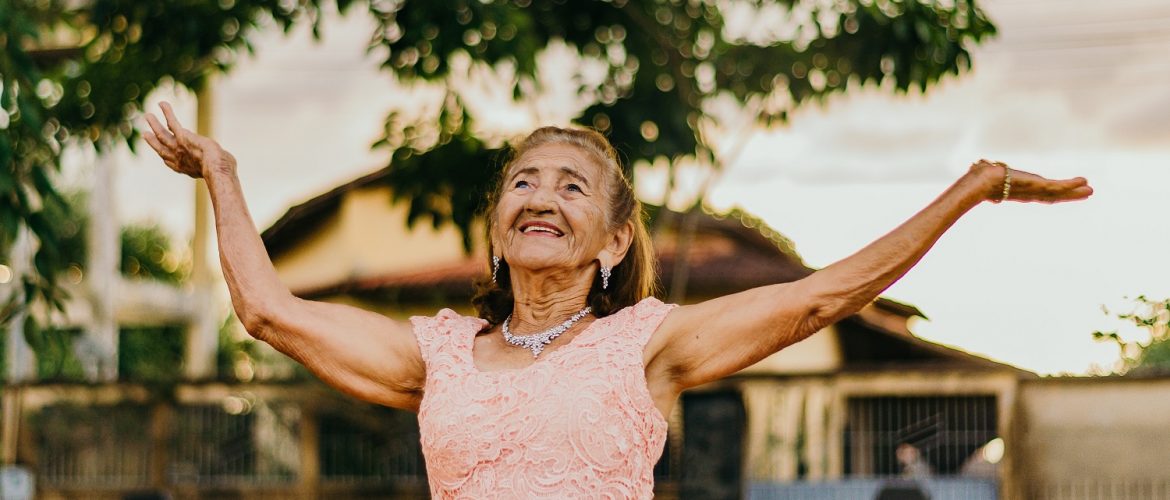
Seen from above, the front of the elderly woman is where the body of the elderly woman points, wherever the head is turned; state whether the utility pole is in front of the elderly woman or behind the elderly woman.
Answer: behind

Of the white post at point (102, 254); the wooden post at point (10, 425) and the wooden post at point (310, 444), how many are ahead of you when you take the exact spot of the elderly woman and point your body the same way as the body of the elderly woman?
0

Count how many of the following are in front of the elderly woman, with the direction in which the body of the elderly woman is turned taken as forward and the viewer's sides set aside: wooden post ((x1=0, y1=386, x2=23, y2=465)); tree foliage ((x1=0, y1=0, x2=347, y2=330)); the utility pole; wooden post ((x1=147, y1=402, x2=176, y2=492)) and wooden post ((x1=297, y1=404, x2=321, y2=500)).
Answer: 0

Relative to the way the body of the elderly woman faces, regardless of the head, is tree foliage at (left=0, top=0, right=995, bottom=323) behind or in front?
behind

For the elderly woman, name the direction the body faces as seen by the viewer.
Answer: toward the camera

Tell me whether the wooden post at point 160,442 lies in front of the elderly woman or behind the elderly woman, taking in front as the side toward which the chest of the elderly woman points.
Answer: behind

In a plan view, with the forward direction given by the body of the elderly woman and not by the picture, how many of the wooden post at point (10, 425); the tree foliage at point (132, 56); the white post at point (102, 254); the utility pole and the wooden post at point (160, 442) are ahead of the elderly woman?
0

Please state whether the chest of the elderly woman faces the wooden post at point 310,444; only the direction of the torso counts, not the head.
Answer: no

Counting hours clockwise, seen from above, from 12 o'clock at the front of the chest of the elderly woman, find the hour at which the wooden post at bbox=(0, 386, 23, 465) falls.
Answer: The wooden post is roughly at 5 o'clock from the elderly woman.

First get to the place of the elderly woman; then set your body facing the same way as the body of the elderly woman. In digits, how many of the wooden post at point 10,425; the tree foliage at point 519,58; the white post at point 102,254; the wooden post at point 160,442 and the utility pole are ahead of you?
0

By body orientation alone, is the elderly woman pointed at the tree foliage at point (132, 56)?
no
